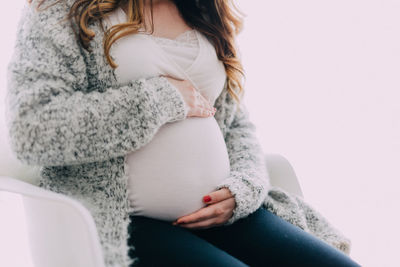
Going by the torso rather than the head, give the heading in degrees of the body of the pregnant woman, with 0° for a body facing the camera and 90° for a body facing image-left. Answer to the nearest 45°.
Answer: approximately 315°

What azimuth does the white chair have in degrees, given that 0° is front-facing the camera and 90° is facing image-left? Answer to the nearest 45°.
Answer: approximately 315°
